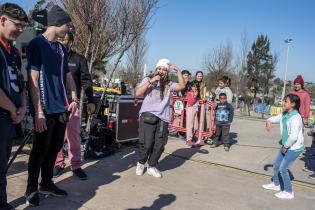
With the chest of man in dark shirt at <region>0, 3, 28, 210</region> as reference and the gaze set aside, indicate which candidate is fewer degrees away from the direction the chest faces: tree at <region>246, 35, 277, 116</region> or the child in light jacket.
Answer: the child in light jacket

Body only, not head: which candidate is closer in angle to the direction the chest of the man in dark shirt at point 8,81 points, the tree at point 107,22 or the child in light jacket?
the child in light jacket

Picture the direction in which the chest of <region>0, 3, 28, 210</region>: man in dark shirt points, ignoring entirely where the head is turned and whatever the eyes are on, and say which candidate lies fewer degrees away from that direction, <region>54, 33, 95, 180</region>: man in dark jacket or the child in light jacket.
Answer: the child in light jacket

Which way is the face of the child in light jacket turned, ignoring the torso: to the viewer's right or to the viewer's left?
to the viewer's left

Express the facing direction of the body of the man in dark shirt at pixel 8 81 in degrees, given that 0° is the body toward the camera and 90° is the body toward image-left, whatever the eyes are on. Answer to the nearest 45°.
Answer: approximately 315°

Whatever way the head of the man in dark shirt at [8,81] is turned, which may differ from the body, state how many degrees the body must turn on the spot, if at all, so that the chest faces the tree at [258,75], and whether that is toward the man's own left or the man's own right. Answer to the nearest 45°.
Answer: approximately 90° to the man's own left

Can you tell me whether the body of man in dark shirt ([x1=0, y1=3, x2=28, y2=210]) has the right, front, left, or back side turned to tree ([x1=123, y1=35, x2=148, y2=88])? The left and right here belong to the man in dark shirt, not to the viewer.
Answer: left

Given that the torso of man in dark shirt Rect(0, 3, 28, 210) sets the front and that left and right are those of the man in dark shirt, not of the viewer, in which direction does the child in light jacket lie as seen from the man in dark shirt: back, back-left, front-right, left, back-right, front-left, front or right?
front-left

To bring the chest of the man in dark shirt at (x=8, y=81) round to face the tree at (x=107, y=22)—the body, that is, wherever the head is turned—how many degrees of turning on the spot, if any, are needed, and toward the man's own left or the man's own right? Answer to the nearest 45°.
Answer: approximately 90° to the man's own left
